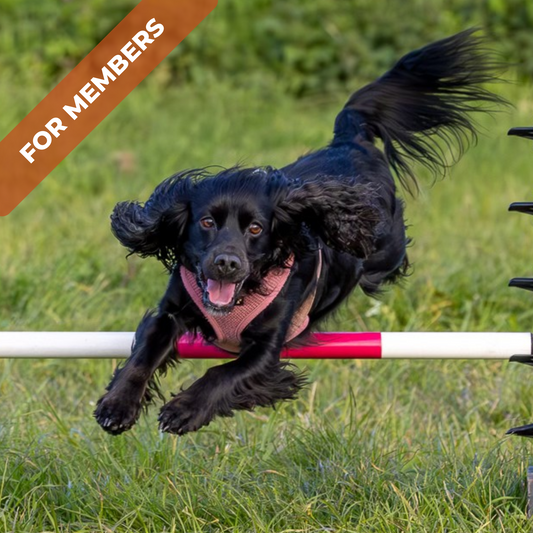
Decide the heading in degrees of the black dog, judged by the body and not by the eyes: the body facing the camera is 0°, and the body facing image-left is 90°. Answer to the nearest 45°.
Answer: approximately 45°

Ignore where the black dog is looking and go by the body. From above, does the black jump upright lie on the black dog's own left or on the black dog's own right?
on the black dog's own left
